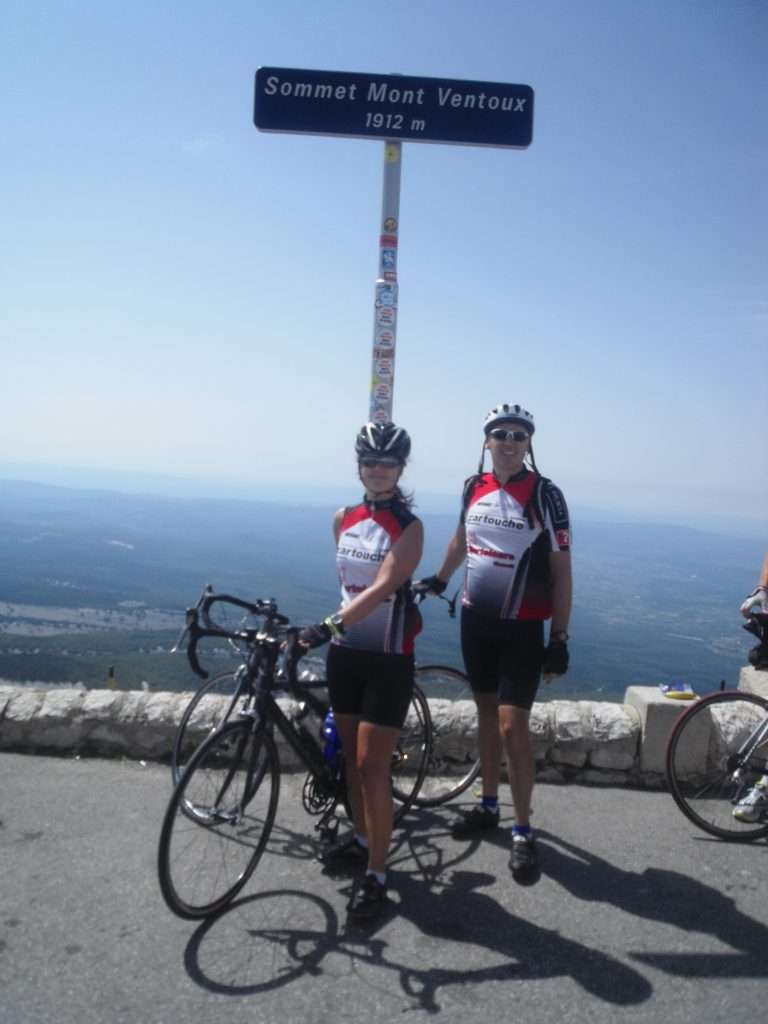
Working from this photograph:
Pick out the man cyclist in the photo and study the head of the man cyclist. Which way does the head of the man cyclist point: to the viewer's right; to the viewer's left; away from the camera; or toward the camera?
toward the camera

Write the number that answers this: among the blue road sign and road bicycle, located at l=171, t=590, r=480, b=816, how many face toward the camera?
1

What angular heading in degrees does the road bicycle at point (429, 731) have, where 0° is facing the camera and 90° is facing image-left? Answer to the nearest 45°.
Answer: approximately 90°

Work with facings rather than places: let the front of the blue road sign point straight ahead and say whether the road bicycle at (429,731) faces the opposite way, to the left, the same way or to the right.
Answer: to the right

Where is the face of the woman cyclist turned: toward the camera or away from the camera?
toward the camera

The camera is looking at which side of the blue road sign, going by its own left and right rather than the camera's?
front

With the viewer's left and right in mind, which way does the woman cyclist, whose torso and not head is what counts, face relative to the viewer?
facing the viewer and to the left of the viewer

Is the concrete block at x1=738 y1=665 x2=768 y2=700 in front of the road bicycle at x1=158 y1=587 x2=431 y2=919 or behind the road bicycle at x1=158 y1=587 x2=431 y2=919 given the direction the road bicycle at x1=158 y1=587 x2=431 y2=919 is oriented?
behind

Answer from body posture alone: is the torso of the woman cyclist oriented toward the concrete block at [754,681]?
no
